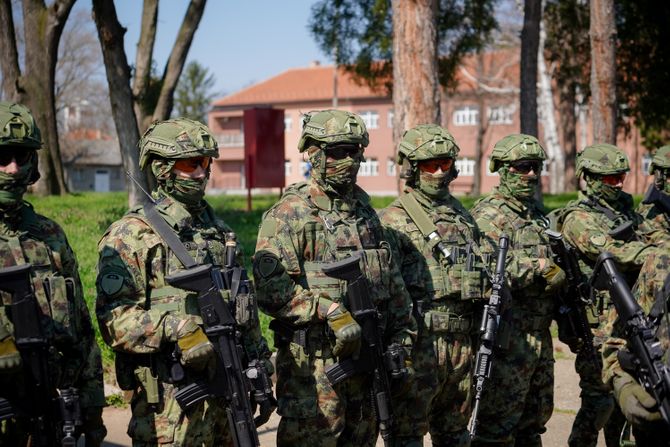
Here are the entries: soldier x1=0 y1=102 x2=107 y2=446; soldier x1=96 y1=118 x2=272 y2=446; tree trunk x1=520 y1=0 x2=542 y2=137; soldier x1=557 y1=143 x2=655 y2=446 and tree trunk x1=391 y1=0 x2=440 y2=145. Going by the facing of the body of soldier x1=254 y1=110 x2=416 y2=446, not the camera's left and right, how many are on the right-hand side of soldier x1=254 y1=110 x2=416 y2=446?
2

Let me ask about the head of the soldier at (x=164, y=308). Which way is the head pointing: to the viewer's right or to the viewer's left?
to the viewer's right

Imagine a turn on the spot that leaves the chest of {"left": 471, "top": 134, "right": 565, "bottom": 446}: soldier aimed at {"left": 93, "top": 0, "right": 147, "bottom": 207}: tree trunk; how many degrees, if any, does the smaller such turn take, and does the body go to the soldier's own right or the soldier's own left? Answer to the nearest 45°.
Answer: approximately 180°

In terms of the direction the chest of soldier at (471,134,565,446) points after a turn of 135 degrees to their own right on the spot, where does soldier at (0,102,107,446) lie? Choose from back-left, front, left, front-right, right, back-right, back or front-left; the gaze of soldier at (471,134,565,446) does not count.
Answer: front-left

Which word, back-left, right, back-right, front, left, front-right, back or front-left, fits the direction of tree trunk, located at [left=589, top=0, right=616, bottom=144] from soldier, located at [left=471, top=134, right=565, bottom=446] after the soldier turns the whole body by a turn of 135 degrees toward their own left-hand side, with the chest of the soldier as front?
front

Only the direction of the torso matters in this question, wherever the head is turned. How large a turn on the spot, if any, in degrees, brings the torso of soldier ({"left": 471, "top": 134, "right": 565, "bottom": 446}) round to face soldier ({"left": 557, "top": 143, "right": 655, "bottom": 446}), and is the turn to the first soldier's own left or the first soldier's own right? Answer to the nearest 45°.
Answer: approximately 90° to the first soldier's own left

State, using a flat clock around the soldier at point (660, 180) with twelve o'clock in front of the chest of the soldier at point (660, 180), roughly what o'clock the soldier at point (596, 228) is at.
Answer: the soldier at point (596, 228) is roughly at 3 o'clock from the soldier at point (660, 180).

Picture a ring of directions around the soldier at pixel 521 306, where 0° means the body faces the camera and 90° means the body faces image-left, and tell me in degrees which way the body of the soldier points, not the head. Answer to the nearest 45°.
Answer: approximately 315°

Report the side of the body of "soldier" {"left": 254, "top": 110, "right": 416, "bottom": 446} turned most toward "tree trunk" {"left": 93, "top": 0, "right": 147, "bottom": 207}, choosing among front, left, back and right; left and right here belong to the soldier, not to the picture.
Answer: back

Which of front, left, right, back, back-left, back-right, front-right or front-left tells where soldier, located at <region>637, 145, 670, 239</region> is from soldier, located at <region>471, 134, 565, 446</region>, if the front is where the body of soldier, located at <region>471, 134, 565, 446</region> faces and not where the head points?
left

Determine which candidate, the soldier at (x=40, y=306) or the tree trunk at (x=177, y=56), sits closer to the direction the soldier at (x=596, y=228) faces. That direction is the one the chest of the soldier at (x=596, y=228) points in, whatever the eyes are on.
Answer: the soldier

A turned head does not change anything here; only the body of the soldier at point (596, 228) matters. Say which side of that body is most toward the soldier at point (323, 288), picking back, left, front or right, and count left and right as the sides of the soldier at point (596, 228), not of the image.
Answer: right

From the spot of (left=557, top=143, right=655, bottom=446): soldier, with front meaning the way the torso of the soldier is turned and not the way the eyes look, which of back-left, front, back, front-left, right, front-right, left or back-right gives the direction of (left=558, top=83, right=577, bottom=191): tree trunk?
back-left
